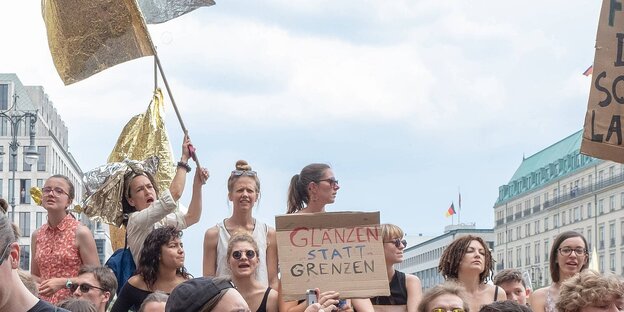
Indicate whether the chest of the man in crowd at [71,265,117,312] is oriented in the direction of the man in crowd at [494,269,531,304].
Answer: no

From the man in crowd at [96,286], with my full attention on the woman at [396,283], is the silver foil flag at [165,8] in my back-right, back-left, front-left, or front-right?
front-left

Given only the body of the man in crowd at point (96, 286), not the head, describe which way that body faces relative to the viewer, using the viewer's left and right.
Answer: facing the viewer and to the left of the viewer

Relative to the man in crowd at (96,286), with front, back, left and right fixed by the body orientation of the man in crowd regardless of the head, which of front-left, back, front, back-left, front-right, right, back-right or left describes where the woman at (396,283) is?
back-left

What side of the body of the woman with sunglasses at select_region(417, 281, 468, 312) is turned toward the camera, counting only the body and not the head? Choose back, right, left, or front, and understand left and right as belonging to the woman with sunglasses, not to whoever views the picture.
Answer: front

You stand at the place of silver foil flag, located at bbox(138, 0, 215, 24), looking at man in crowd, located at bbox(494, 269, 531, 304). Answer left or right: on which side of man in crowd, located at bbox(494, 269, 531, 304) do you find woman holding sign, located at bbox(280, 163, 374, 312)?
right

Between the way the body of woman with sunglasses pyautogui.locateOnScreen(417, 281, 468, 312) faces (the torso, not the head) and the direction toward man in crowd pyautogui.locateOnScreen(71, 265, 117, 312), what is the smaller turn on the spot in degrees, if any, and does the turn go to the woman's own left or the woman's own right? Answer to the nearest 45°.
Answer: approximately 135° to the woman's own right

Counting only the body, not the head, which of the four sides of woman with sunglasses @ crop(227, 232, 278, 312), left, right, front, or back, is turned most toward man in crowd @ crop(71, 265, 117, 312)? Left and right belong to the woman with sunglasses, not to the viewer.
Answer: right

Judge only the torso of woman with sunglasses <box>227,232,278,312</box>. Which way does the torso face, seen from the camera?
toward the camera

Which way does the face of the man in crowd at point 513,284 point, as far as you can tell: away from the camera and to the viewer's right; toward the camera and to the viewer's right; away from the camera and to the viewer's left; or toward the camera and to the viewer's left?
toward the camera and to the viewer's left

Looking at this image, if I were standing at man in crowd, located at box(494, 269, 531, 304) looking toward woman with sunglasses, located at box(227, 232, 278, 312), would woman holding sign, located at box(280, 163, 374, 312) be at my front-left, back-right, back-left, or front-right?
front-right

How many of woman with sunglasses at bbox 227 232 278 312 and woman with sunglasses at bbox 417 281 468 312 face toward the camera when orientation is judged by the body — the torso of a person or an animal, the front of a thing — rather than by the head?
2

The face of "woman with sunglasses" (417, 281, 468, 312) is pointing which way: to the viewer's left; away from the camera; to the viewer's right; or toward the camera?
toward the camera

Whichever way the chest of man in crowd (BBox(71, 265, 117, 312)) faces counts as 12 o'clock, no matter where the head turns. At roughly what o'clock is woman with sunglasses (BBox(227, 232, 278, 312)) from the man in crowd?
The woman with sunglasses is roughly at 8 o'clock from the man in crowd.

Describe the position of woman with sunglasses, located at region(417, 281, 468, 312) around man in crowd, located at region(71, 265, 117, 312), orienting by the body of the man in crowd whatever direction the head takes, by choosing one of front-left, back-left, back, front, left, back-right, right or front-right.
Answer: left

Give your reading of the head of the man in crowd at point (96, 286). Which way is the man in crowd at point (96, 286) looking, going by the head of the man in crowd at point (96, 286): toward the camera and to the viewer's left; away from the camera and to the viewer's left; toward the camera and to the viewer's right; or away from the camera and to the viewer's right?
toward the camera and to the viewer's left

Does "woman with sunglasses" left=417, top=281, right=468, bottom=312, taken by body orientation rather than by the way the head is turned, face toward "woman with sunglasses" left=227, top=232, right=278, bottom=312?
no
